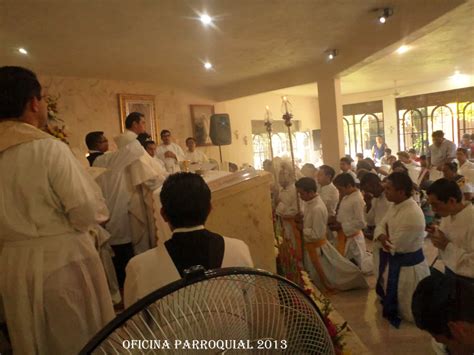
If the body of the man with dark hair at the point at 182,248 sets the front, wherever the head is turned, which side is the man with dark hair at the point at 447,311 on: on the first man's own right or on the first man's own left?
on the first man's own right

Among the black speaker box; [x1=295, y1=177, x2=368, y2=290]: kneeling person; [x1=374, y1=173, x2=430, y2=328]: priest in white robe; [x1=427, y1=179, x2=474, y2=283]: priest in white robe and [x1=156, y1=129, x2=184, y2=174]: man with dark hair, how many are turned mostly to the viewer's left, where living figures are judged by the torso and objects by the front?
3

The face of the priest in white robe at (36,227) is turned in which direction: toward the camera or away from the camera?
away from the camera

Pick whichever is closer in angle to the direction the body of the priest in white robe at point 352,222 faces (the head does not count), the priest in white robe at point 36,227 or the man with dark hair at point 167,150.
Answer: the man with dark hair

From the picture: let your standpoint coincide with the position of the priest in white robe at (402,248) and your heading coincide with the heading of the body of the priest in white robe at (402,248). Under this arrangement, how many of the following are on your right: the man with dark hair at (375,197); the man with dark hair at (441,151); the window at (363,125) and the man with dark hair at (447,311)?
3

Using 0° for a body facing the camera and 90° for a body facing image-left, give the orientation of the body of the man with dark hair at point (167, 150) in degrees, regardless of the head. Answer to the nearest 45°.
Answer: approximately 0°

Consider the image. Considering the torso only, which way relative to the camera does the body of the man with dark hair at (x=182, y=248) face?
away from the camera
